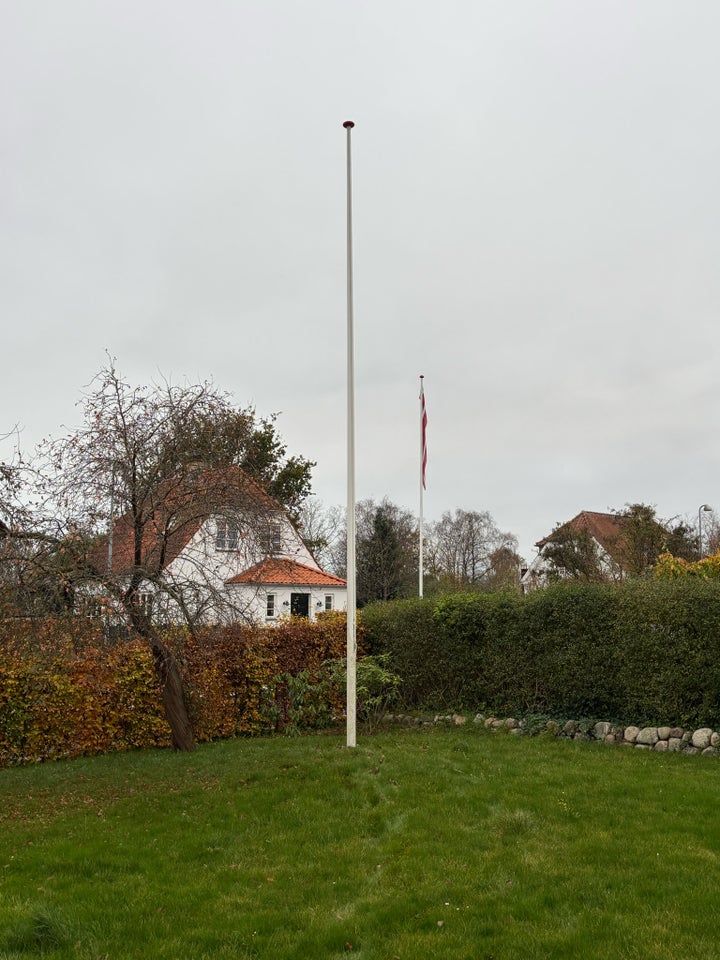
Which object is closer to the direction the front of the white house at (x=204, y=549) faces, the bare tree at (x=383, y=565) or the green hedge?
the green hedge

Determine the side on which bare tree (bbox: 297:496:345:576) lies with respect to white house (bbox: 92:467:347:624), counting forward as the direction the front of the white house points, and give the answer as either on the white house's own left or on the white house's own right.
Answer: on the white house's own left

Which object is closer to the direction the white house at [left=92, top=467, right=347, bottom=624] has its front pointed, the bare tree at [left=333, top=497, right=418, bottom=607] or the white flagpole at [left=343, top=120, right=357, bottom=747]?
the white flagpole

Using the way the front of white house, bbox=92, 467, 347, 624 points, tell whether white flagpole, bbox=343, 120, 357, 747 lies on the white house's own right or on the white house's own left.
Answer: on the white house's own left

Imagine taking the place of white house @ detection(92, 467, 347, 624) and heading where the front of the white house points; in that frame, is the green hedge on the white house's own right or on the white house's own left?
on the white house's own left

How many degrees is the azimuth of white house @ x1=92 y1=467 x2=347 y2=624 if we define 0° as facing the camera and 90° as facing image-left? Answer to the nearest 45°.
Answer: approximately 315°

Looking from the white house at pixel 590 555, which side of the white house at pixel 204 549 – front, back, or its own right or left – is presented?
left
